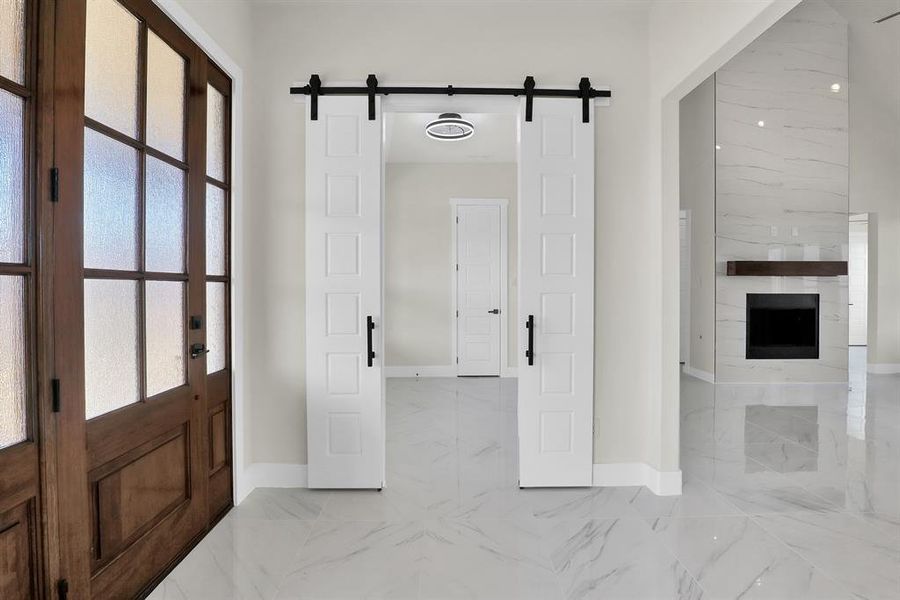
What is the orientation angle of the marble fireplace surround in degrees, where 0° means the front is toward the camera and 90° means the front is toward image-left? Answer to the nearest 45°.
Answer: approximately 0°

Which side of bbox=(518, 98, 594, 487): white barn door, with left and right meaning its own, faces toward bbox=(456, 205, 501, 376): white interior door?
back

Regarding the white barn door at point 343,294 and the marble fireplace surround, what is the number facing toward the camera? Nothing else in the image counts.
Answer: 2

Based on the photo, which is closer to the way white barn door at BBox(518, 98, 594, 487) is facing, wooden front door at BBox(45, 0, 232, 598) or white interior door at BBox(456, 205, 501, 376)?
the wooden front door

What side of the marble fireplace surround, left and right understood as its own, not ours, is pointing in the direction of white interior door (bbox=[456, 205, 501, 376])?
right

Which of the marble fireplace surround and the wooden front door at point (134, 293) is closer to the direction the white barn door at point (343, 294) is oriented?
the wooden front door

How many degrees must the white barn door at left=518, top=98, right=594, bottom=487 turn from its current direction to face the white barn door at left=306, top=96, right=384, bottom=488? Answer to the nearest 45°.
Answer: approximately 90° to its right

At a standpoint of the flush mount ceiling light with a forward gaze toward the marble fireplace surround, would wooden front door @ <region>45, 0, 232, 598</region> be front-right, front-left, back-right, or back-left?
back-right

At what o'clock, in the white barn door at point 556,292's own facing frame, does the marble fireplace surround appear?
The marble fireplace surround is roughly at 7 o'clock from the white barn door.

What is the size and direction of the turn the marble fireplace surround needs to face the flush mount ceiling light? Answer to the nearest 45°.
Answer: approximately 45° to its right

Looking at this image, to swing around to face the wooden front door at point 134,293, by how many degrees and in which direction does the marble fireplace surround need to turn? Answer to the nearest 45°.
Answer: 0° — it already faces it
